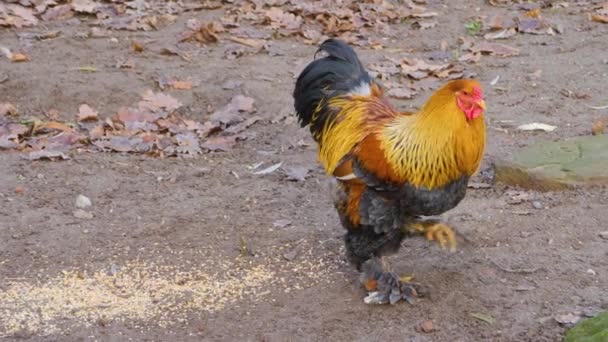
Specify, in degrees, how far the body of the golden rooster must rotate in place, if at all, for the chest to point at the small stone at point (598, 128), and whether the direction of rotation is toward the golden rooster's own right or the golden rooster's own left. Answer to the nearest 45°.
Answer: approximately 45° to the golden rooster's own left

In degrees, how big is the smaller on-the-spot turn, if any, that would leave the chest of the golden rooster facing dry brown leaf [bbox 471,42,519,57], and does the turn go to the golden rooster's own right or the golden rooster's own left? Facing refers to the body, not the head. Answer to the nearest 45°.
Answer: approximately 90° to the golden rooster's own left

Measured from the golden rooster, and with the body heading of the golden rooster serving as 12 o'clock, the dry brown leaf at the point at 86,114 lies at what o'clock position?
The dry brown leaf is roughly at 7 o'clock from the golden rooster.

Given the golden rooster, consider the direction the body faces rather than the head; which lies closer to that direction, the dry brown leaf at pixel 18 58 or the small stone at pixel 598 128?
the small stone

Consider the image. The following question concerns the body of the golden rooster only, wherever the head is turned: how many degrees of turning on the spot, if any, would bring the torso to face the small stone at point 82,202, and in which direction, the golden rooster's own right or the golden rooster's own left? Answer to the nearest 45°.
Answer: approximately 180°

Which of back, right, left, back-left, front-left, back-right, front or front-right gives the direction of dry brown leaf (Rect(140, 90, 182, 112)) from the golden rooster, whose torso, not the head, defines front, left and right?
back-left

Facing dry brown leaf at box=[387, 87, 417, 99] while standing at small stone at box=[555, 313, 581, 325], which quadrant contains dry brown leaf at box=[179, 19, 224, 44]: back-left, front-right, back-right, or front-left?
front-left

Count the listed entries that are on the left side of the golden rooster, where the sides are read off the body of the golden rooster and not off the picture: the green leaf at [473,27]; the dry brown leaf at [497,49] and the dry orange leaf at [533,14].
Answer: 3

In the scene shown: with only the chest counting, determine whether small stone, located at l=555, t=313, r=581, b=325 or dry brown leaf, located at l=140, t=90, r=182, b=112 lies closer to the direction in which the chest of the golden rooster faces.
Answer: the small stone

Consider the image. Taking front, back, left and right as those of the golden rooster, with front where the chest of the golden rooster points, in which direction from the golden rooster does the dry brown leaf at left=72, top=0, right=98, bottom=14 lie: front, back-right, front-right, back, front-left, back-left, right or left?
back-left

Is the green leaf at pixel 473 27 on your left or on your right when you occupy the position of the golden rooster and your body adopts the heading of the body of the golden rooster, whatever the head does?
on your left

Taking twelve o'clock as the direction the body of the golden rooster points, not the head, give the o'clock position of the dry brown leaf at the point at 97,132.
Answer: The dry brown leaf is roughly at 7 o'clock from the golden rooster.

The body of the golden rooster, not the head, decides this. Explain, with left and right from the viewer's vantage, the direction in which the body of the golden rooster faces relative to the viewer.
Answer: facing to the right of the viewer

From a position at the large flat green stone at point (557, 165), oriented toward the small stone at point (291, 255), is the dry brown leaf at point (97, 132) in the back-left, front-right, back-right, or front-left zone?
front-right

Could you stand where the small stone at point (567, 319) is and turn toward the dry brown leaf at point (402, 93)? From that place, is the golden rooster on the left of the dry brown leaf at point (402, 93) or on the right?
left

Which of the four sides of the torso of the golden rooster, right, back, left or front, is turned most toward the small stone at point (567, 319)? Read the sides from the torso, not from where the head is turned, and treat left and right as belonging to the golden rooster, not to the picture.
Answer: front

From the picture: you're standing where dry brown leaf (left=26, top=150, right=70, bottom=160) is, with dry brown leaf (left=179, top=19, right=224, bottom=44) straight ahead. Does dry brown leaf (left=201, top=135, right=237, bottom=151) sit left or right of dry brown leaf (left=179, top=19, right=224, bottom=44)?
right
